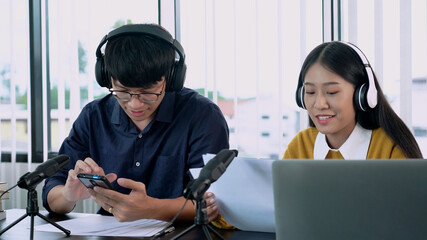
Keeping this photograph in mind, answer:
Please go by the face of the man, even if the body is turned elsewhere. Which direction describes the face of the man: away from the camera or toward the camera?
toward the camera

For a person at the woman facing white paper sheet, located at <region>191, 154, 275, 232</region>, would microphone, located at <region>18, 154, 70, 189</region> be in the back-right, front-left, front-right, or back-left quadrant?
front-right

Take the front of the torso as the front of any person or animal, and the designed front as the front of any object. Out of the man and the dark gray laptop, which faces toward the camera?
the man

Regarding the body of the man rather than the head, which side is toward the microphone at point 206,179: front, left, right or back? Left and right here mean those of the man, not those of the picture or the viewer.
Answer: front

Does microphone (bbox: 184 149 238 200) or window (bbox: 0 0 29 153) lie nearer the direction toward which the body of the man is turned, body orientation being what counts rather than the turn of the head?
the microphone

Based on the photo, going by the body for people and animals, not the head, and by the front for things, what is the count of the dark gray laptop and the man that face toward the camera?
1

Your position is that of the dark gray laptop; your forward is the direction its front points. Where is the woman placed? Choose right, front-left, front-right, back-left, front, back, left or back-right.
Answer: front

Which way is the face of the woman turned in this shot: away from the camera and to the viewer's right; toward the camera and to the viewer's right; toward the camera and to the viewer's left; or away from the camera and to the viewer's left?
toward the camera and to the viewer's left

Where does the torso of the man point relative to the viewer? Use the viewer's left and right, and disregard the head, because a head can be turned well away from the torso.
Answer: facing the viewer

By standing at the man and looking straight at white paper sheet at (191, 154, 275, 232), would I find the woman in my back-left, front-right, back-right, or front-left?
front-left

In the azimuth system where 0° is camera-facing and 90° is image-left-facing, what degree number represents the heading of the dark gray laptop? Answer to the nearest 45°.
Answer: approximately 180°
